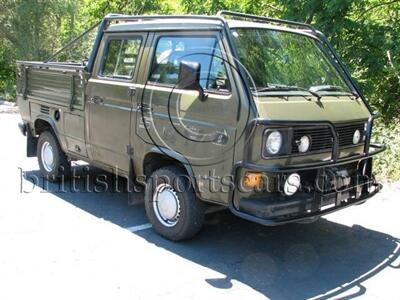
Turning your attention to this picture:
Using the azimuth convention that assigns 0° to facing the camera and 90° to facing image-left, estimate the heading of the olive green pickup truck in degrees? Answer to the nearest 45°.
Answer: approximately 315°
